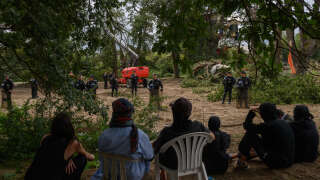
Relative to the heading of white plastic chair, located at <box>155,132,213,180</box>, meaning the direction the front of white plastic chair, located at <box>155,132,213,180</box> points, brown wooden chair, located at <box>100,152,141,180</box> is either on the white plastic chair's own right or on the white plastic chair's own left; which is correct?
on the white plastic chair's own left

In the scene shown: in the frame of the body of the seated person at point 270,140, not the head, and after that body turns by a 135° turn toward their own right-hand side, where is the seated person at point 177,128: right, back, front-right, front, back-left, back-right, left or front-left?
back-right

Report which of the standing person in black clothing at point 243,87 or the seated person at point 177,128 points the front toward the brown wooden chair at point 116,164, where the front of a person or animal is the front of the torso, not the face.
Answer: the standing person in black clothing

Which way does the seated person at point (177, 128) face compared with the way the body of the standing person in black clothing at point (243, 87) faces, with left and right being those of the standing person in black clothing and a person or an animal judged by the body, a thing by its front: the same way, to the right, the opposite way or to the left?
the opposite way

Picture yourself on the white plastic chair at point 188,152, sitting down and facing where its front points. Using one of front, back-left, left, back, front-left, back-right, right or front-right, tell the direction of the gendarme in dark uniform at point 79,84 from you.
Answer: front

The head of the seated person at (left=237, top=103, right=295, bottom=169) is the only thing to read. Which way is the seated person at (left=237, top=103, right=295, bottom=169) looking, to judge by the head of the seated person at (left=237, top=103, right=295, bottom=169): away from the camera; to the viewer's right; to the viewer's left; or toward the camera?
away from the camera

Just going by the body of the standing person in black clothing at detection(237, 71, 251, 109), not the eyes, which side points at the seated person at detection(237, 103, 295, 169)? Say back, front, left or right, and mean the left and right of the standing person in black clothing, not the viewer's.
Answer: front

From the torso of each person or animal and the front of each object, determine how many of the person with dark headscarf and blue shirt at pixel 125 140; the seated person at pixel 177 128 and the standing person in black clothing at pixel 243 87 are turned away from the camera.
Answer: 2

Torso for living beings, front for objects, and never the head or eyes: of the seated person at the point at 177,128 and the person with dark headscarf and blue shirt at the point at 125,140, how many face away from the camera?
2

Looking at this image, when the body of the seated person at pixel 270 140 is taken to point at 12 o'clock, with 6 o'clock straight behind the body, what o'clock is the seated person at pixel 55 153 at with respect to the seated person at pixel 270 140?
the seated person at pixel 55 153 is roughly at 9 o'clock from the seated person at pixel 270 140.

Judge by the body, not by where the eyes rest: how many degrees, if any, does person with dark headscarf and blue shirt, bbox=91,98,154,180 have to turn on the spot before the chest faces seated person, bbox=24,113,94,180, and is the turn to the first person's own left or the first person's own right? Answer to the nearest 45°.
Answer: approximately 90° to the first person's own left

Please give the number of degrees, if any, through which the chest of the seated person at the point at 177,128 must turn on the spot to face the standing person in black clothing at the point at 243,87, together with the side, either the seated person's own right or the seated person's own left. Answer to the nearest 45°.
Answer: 0° — they already face them

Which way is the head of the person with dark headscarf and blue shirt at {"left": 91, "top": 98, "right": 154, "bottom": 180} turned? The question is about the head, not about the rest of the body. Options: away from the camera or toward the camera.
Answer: away from the camera

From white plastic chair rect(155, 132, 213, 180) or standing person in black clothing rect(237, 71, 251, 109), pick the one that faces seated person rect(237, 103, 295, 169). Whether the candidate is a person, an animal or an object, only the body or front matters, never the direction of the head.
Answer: the standing person in black clothing

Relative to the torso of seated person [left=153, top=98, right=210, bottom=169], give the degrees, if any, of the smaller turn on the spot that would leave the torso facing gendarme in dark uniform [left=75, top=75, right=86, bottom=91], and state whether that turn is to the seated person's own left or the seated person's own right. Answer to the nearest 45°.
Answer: approximately 45° to the seated person's own left

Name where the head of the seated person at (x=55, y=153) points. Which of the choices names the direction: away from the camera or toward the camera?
away from the camera

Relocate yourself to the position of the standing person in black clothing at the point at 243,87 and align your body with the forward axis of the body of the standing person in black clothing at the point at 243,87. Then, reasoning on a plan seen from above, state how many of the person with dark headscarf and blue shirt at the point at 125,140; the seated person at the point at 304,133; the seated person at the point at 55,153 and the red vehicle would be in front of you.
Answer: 3
